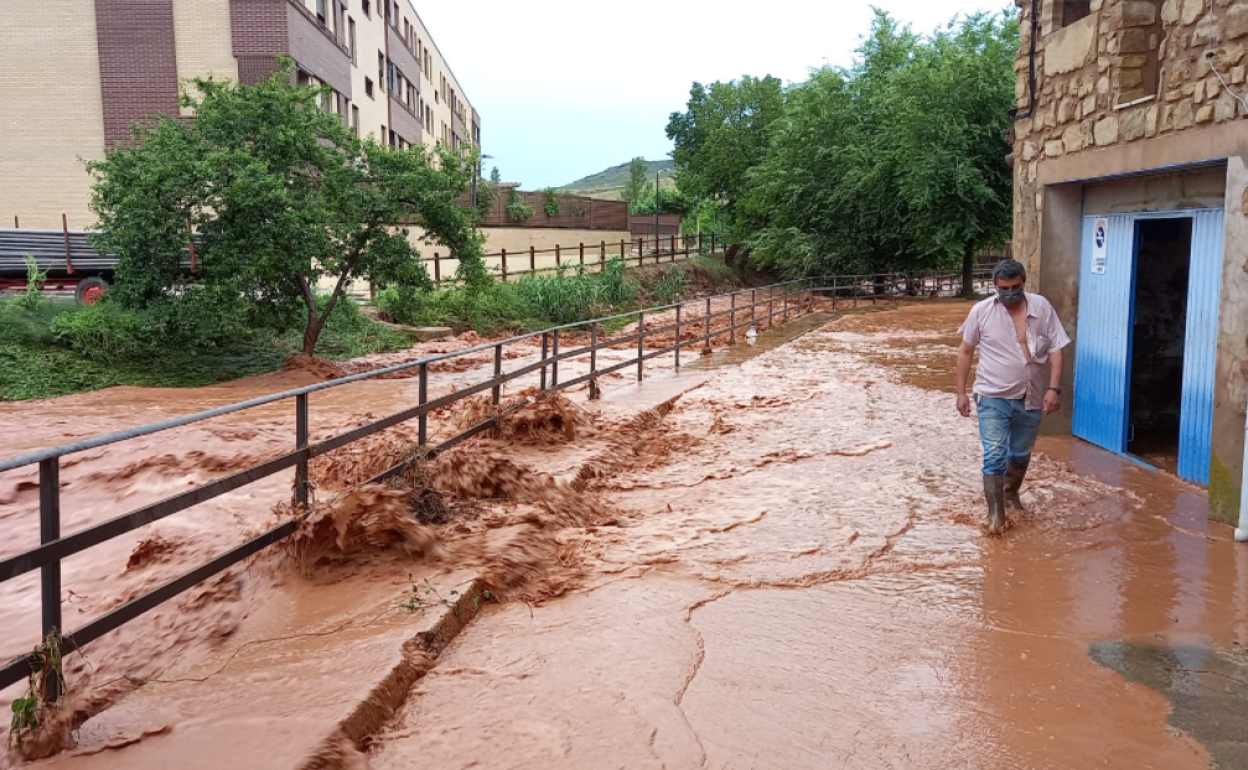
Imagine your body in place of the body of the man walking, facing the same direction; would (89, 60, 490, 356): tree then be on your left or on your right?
on your right

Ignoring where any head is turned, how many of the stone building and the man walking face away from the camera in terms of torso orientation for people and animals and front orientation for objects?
0

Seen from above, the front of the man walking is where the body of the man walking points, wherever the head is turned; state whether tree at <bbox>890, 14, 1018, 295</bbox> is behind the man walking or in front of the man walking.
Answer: behind

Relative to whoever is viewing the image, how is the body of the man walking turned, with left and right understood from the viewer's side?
facing the viewer

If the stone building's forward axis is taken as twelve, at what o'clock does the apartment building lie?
The apartment building is roughly at 2 o'clock from the stone building.

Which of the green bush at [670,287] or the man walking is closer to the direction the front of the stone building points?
the man walking

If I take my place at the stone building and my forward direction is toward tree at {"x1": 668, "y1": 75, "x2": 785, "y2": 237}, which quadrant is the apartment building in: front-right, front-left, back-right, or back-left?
front-left

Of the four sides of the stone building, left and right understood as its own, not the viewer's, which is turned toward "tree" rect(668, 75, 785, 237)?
right

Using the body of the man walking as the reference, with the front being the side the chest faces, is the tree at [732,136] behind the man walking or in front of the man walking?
behind

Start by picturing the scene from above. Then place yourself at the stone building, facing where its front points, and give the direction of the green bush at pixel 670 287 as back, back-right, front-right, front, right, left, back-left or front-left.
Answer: right

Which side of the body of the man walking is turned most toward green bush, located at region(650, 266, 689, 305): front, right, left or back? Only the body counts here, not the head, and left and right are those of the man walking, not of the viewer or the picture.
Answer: back

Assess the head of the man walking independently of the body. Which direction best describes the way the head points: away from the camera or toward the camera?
toward the camera

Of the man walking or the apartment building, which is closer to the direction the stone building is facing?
the man walking

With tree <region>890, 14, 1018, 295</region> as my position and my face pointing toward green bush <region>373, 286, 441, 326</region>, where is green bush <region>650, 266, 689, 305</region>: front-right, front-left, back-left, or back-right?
front-right

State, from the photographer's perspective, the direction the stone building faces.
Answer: facing the viewer and to the left of the viewer
